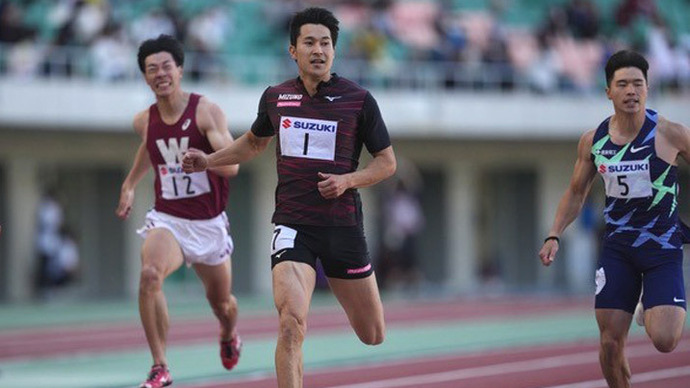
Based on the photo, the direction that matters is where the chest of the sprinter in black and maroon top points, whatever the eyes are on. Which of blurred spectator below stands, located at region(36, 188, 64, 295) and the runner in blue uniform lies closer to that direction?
the runner in blue uniform

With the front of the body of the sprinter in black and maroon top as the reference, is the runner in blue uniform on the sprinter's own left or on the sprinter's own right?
on the sprinter's own left

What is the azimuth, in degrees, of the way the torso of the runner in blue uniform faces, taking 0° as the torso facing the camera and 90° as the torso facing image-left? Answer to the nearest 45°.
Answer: approximately 0°

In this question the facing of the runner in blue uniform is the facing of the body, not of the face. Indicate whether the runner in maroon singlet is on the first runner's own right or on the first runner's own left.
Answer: on the first runner's own right

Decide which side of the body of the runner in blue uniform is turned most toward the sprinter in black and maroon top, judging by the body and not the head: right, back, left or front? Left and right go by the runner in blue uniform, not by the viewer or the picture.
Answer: right

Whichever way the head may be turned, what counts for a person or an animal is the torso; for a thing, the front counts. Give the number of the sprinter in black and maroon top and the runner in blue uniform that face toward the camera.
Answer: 2
